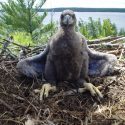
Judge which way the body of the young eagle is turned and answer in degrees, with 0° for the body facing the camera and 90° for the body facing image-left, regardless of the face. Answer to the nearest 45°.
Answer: approximately 0°
